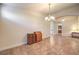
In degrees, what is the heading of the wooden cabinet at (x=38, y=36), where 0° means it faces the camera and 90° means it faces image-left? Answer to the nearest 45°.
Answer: approximately 315°
